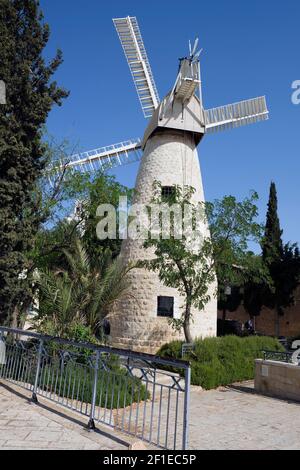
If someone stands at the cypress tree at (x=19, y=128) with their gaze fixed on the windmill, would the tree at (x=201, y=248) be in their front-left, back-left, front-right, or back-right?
front-right

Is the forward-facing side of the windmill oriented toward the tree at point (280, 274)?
no

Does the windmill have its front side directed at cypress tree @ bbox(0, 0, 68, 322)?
no

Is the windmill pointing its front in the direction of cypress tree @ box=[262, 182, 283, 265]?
no

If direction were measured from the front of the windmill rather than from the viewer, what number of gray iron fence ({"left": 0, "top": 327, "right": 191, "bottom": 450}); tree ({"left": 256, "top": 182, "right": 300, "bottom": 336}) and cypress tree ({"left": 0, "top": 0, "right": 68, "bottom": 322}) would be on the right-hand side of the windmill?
1
